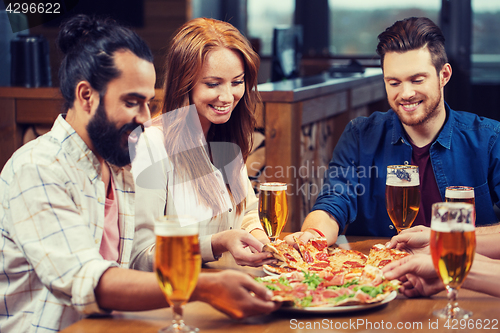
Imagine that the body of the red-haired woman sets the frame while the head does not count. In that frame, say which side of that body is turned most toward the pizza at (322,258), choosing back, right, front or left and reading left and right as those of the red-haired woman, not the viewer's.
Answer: front

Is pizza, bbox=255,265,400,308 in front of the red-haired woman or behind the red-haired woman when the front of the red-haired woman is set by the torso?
in front

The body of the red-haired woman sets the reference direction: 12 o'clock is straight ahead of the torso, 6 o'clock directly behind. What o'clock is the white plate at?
The white plate is roughly at 1 o'clock from the red-haired woman.

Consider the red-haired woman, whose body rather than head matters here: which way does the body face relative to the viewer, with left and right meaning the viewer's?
facing the viewer and to the right of the viewer

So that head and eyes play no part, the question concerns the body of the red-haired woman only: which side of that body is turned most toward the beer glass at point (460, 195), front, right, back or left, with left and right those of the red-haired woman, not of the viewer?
front

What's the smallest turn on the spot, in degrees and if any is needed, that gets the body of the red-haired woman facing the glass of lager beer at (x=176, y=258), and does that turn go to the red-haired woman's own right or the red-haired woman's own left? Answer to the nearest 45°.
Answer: approximately 45° to the red-haired woman's own right

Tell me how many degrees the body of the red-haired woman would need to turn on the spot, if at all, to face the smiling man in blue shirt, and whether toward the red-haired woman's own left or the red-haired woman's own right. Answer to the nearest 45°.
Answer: approximately 45° to the red-haired woman's own left

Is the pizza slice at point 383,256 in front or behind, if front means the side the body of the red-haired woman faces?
in front

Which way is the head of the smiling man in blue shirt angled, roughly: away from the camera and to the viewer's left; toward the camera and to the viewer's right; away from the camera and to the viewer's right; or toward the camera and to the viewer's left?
toward the camera and to the viewer's left

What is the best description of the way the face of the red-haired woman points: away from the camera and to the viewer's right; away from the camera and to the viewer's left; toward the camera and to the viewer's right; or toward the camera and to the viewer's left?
toward the camera and to the viewer's right
